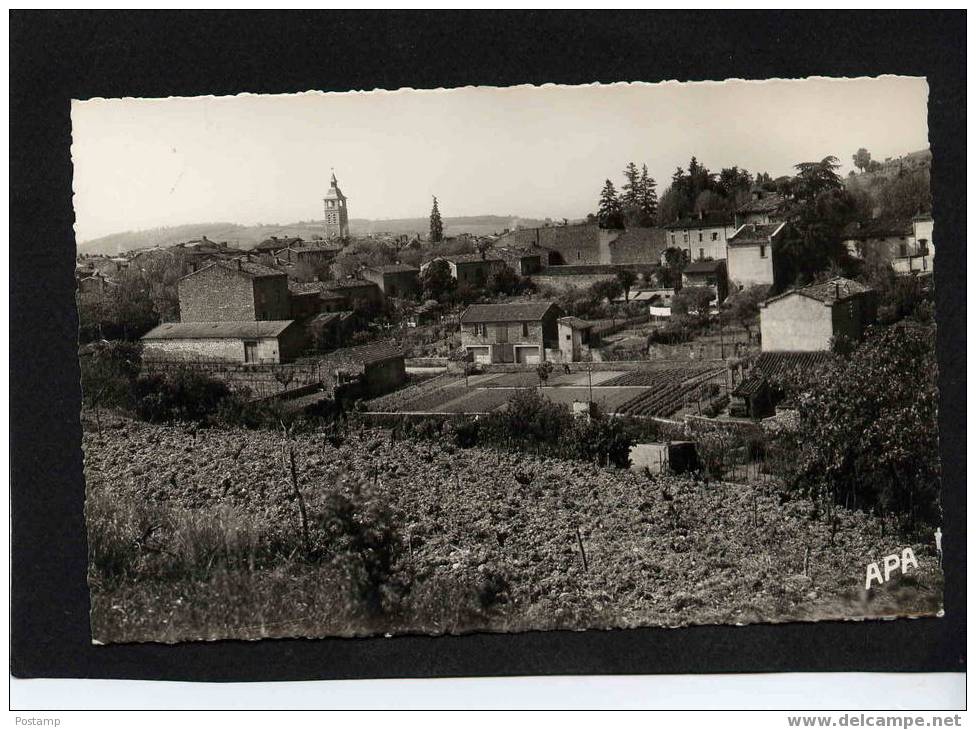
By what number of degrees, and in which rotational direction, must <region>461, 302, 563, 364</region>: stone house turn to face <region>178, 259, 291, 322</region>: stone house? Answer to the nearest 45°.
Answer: approximately 90° to its right

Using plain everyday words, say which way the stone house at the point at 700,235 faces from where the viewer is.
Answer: facing the viewer

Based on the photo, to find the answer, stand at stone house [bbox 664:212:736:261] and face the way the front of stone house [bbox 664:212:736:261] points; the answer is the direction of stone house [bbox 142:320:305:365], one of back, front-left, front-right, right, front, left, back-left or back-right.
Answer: right

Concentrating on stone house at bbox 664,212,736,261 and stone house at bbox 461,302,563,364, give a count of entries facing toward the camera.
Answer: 2

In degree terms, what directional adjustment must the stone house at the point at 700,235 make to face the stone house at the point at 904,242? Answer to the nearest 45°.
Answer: approximately 90° to its left

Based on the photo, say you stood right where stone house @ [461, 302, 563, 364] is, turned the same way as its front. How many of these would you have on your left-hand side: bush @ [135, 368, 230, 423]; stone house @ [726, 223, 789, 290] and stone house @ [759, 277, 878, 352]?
2

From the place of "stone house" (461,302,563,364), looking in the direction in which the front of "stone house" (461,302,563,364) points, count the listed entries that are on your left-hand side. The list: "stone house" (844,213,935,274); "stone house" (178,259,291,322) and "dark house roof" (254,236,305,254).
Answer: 1

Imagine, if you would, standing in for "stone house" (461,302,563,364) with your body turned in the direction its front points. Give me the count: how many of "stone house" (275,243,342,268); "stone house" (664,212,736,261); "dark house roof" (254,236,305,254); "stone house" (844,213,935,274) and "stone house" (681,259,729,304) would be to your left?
3
